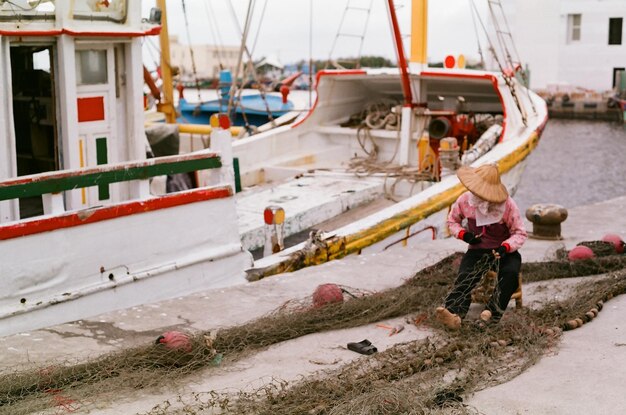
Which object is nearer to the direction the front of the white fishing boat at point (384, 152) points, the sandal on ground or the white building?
the white building

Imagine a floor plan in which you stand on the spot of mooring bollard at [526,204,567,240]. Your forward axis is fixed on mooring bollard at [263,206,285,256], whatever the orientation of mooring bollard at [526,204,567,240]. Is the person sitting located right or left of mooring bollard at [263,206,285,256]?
left

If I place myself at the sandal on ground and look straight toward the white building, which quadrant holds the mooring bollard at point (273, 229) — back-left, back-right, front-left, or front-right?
front-left

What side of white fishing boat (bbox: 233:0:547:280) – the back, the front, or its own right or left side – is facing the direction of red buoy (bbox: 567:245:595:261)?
right

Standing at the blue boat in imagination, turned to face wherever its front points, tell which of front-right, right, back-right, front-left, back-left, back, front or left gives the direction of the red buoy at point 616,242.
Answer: right

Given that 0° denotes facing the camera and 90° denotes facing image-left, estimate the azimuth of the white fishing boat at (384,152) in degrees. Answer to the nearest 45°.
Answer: approximately 225°

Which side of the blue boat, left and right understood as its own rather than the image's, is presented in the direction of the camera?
right

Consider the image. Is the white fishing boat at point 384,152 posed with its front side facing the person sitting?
no

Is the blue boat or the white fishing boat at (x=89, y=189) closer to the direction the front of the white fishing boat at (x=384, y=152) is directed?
the blue boat

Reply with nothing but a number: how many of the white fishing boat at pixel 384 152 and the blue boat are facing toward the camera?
0

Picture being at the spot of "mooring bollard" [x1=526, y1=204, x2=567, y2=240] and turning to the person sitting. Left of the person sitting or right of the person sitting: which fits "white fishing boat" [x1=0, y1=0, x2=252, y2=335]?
right

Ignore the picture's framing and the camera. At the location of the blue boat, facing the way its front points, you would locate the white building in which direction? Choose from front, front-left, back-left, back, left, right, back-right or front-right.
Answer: front-left

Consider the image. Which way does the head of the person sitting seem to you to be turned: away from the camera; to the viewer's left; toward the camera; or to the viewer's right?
toward the camera
